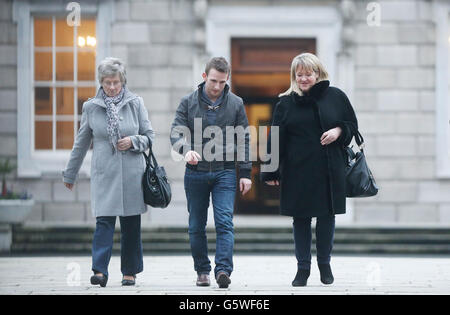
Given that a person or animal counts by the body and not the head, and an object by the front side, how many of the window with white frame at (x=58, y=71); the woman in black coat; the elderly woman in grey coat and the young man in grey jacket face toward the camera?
4

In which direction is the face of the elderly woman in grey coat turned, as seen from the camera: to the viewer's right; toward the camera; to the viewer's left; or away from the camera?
toward the camera

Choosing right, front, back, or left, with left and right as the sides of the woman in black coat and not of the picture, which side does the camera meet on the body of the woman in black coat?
front

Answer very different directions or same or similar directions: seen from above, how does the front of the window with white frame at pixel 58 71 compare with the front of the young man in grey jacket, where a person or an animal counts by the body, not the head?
same or similar directions

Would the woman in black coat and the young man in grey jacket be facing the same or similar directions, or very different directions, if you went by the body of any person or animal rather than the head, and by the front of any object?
same or similar directions

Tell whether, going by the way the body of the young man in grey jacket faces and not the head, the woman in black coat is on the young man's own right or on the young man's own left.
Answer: on the young man's own left

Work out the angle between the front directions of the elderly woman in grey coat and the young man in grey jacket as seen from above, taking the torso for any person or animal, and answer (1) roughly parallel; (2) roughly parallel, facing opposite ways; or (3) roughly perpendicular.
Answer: roughly parallel

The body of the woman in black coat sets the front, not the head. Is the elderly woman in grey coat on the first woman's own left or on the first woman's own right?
on the first woman's own right

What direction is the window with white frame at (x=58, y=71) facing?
toward the camera

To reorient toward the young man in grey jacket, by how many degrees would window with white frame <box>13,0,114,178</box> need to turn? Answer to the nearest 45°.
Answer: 0° — it already faces them

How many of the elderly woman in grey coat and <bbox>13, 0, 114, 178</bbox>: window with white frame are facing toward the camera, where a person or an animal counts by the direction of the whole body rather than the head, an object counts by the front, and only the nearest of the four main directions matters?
2

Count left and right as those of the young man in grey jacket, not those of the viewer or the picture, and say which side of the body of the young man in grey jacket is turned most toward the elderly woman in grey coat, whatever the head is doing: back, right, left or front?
right

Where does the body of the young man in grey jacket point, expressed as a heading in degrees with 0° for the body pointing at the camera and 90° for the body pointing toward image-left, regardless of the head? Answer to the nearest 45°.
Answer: approximately 0°

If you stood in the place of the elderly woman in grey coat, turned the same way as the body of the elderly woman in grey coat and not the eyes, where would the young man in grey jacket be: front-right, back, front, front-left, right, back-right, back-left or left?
left

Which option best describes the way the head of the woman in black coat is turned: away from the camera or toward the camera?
toward the camera
